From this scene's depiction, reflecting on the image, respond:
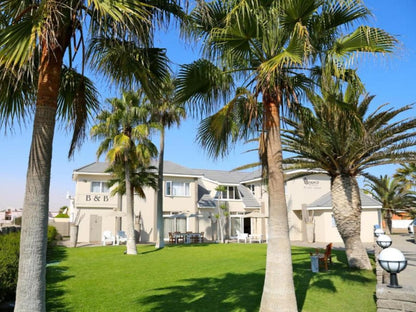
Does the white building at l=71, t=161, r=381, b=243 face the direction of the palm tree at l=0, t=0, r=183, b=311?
yes

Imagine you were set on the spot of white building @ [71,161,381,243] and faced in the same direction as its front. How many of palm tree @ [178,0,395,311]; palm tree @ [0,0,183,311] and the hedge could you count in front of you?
3

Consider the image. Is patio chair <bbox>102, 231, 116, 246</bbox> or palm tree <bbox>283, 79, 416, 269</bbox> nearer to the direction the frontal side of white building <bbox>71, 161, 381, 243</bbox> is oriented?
the palm tree

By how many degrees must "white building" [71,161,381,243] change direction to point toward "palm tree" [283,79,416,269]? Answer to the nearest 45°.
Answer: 0° — it already faces it

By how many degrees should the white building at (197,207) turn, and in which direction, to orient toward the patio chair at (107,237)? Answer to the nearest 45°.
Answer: approximately 45° to its right

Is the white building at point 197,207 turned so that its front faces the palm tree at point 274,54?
yes

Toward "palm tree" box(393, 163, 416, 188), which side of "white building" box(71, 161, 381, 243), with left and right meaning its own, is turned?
left

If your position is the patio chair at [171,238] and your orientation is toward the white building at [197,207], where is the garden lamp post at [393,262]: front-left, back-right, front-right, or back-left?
back-right

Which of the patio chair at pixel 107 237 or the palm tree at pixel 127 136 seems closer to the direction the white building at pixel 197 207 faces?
the palm tree

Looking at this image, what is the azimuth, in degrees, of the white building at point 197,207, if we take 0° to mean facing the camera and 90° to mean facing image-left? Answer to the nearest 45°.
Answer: approximately 0°
